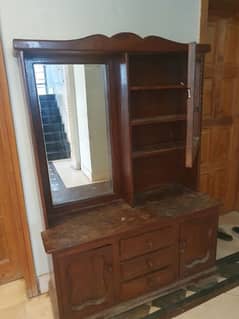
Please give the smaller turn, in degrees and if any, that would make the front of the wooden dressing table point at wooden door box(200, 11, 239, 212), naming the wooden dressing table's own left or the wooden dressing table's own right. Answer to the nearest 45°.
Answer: approximately 90° to the wooden dressing table's own left

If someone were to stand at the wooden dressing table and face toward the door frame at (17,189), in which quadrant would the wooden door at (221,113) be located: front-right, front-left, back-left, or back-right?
back-right

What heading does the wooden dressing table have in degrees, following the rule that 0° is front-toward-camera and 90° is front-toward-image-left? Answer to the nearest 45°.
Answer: approximately 315°

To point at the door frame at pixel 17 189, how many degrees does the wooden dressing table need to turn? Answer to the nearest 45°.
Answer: approximately 135° to its right
